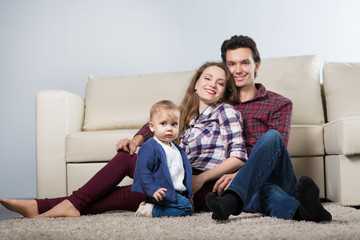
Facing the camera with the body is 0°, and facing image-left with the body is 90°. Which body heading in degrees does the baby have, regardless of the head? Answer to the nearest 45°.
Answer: approximately 315°
